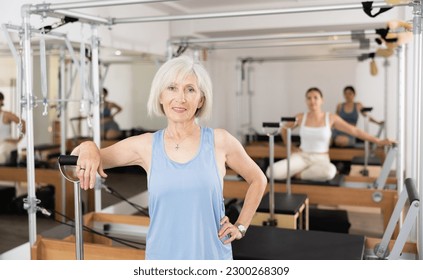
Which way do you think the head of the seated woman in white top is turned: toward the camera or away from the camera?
toward the camera

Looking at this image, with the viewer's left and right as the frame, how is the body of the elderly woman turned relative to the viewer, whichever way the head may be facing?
facing the viewer

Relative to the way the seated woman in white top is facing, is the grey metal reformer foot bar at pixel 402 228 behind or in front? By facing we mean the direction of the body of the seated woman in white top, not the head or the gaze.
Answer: in front

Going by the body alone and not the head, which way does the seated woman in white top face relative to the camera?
toward the camera

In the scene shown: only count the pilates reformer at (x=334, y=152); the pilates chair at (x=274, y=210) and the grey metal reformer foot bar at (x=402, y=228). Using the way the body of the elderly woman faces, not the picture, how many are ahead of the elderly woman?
0

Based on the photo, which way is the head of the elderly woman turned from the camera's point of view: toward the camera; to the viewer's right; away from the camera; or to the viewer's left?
toward the camera

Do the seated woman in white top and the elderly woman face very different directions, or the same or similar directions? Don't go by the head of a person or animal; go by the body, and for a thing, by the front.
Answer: same or similar directions

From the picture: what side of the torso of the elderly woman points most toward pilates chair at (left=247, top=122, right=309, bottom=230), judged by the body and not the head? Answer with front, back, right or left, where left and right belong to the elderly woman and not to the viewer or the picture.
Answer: back

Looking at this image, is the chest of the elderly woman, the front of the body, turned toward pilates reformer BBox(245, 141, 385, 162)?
no

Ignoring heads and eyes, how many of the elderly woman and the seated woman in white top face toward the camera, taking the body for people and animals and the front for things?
2

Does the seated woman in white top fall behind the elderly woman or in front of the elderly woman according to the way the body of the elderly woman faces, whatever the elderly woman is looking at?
behind

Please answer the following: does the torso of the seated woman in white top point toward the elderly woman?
yes

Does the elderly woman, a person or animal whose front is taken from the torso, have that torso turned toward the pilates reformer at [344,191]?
no

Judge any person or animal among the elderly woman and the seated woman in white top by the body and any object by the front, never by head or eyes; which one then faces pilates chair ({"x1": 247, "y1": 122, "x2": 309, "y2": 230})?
the seated woman in white top
